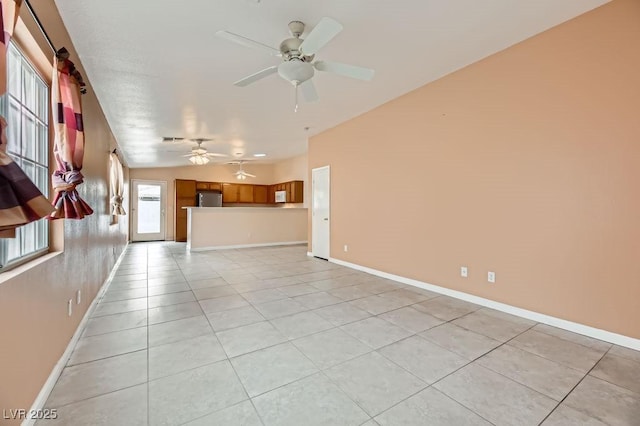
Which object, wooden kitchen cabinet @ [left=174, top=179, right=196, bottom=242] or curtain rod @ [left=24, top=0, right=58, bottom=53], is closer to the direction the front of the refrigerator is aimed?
the curtain rod

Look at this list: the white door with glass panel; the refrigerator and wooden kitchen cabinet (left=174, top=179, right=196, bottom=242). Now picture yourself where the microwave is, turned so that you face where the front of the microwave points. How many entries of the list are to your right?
3

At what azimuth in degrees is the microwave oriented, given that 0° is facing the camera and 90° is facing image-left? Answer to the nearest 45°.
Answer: approximately 0°

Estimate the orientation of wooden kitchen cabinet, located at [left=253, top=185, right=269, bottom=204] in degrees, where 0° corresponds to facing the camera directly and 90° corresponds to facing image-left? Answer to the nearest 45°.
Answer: approximately 0°

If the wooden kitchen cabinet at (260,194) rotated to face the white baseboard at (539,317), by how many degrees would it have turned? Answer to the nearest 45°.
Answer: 0° — it already faces it

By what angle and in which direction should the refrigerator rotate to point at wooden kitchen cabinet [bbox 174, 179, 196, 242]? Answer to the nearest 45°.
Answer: approximately 90° to its right

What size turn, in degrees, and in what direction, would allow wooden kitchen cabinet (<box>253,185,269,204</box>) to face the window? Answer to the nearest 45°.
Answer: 0° — it already faces it
